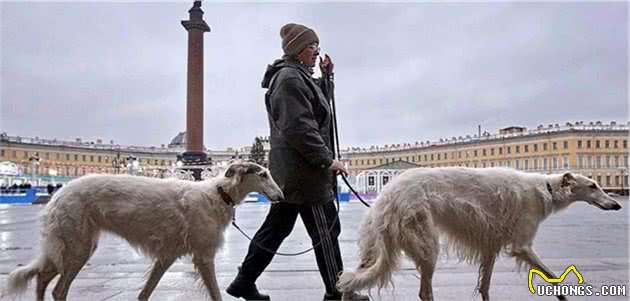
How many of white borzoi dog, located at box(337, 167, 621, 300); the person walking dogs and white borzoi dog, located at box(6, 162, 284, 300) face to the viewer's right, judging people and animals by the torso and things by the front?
3

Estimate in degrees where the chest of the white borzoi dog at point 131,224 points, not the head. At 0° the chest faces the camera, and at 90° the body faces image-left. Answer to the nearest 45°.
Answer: approximately 270°

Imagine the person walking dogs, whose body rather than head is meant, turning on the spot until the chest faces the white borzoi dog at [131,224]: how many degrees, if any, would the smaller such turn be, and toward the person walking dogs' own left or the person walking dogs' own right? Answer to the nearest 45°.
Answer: approximately 180°

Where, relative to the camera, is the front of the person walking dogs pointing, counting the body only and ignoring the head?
to the viewer's right

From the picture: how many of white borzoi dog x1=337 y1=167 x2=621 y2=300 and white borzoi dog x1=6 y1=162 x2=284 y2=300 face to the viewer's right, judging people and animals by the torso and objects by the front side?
2

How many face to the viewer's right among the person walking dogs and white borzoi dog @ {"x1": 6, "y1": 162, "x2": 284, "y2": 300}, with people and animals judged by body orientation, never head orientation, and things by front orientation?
2

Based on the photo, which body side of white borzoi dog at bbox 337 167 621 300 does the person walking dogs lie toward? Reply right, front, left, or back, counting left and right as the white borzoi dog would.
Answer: back

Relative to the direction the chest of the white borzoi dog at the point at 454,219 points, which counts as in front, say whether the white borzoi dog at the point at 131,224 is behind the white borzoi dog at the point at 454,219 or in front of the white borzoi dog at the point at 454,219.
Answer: behind

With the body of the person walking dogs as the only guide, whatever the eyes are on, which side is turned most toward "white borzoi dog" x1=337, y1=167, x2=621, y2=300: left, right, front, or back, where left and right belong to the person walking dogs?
front

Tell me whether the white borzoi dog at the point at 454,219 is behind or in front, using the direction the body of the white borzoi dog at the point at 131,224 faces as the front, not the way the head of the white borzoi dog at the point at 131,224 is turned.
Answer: in front

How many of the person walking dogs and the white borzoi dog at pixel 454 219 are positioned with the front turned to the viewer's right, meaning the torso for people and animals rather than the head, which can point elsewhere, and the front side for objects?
2

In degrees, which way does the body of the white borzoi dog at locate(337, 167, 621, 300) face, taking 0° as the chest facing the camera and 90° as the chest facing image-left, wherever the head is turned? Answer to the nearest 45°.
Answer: approximately 270°
